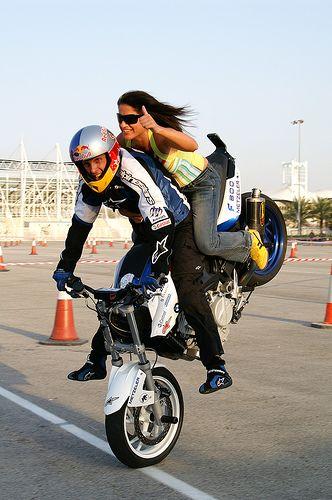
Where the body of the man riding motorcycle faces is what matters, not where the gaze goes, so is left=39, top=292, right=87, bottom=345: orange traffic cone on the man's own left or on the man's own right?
on the man's own right

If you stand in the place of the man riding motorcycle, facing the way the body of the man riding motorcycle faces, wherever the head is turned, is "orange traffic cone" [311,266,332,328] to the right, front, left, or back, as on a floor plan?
back

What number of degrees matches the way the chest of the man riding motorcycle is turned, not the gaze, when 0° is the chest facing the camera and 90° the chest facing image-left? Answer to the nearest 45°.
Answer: approximately 45°
